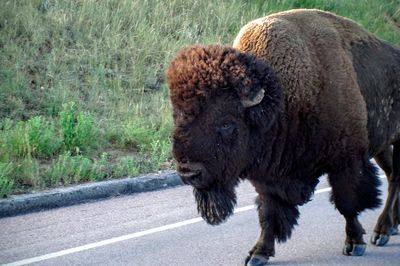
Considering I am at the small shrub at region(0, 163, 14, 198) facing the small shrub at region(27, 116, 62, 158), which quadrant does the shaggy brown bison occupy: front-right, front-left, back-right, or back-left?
back-right

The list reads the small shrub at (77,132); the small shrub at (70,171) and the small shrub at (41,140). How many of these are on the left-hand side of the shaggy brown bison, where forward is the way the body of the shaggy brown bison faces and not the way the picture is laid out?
0

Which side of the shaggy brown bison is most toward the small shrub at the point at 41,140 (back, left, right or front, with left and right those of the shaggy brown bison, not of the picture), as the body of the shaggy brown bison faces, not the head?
right

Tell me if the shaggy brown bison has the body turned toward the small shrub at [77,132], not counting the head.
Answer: no

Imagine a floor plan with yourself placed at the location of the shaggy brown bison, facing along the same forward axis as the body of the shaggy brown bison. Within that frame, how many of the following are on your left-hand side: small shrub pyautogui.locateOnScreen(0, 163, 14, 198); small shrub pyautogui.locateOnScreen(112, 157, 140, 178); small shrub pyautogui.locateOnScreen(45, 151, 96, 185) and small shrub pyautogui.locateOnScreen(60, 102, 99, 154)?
0

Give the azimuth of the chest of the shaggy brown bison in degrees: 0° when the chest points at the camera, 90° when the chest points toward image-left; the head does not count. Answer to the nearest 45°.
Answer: approximately 45°

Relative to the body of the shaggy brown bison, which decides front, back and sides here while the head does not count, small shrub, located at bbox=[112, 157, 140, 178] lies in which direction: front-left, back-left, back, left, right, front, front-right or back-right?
right

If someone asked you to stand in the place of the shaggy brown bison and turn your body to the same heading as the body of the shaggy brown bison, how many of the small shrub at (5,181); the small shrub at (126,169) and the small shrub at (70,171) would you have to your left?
0

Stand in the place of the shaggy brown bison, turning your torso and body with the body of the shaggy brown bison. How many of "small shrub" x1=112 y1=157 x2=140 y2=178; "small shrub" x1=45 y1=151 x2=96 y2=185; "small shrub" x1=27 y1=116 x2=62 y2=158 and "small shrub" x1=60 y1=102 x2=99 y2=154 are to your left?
0
